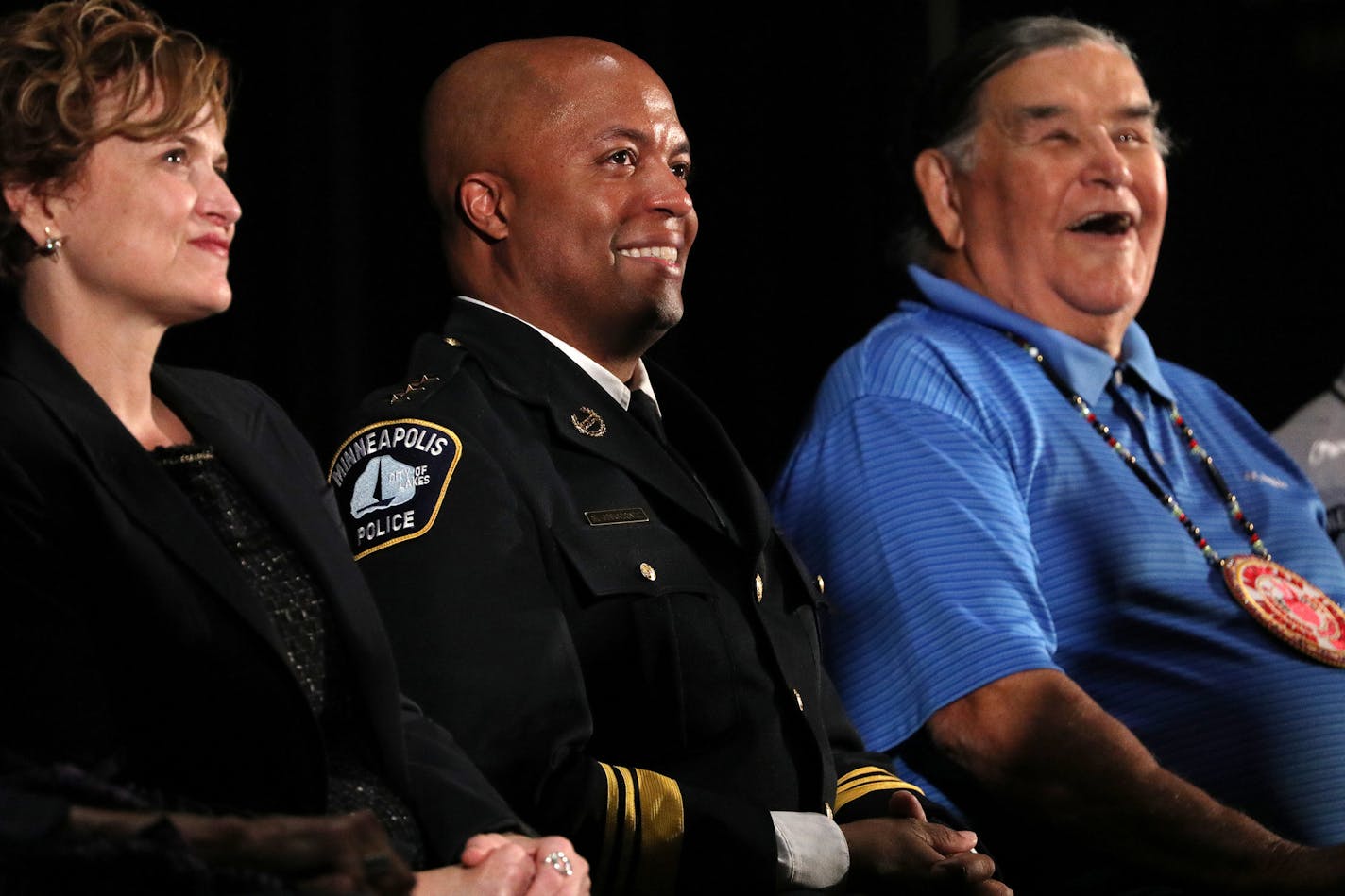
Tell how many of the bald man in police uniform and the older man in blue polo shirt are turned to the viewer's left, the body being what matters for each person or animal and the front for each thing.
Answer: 0

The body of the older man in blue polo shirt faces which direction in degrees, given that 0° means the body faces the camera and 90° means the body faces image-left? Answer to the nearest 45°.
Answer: approximately 315°

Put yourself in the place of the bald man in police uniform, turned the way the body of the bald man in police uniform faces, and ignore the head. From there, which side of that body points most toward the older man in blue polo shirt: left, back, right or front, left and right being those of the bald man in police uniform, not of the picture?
left

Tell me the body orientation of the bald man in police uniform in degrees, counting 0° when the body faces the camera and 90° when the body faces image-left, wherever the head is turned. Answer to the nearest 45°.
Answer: approximately 315°

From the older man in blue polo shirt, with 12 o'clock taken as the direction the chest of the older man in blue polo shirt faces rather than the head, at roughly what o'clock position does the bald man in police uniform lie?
The bald man in police uniform is roughly at 3 o'clock from the older man in blue polo shirt.
